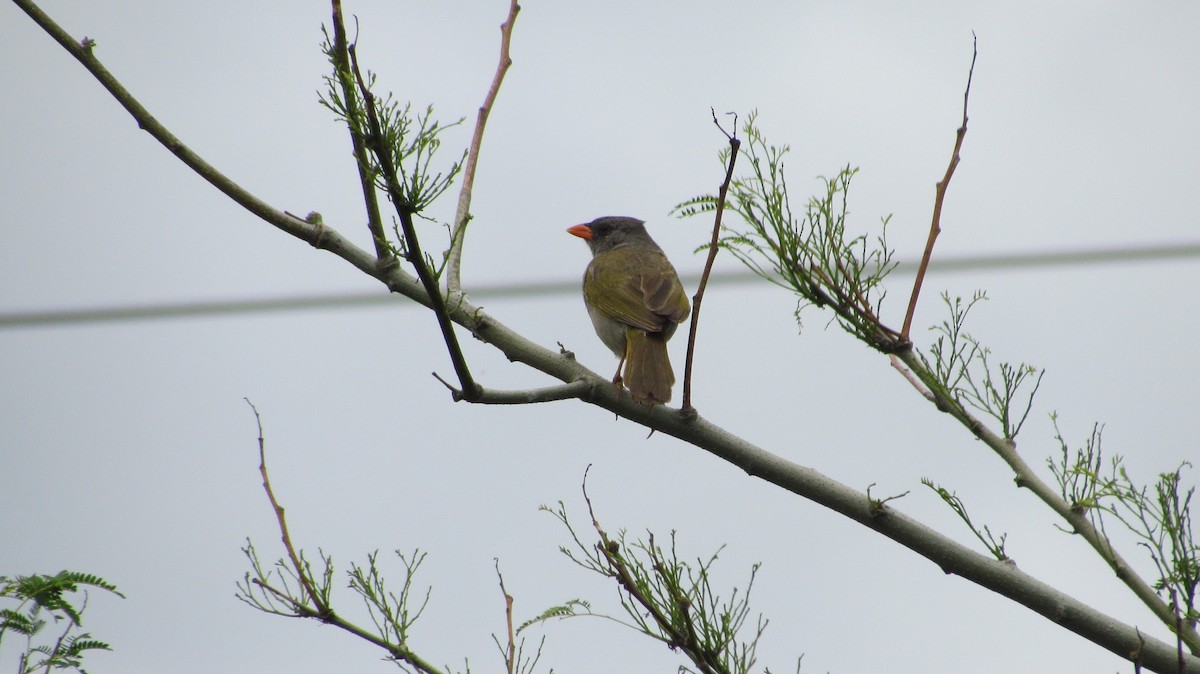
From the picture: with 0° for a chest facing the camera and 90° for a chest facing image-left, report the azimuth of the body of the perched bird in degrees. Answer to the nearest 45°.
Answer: approximately 135°
